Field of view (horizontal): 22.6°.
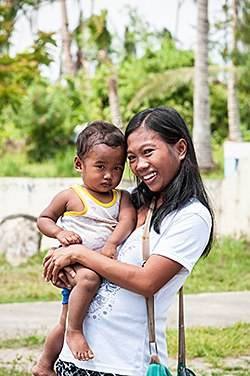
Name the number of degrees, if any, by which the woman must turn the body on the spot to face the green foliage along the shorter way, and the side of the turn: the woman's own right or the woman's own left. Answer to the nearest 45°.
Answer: approximately 135° to the woman's own right

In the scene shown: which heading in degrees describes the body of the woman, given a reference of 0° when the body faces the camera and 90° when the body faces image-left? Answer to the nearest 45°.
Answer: approximately 45°
